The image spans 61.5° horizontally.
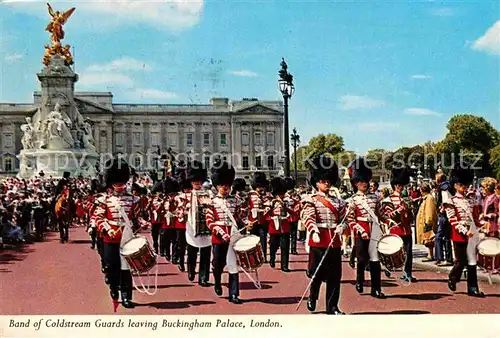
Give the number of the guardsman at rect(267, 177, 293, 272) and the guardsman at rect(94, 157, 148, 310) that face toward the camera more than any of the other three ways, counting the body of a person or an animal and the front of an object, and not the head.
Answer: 2

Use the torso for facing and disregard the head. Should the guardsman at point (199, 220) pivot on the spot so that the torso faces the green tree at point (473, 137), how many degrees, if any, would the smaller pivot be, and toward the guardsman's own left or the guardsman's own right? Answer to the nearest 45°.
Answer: approximately 135° to the guardsman's own left

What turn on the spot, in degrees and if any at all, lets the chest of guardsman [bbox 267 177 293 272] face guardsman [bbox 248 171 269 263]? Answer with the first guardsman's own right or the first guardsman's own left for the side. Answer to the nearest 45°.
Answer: approximately 90° to the first guardsman's own right

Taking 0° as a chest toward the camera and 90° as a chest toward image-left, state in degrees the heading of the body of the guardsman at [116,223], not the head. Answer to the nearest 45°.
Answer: approximately 0°

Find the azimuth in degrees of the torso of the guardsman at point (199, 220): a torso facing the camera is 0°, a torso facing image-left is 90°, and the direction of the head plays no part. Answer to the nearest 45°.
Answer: approximately 0°

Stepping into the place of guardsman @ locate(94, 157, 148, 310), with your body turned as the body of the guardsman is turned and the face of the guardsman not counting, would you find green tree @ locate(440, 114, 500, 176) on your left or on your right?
on your left

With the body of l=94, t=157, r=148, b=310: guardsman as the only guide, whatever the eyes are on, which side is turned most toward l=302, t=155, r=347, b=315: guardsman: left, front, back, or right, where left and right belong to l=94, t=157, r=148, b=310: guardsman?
left

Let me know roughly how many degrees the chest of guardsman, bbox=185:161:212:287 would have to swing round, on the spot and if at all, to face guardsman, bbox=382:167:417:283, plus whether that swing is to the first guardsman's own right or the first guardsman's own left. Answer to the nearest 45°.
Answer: approximately 90° to the first guardsman's own left
